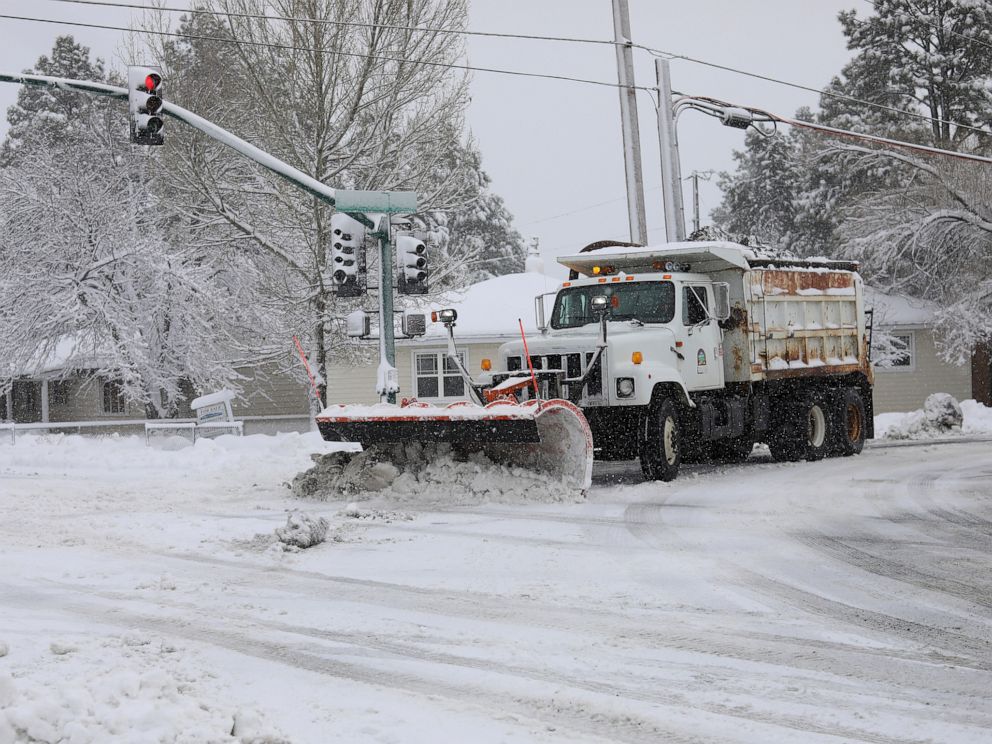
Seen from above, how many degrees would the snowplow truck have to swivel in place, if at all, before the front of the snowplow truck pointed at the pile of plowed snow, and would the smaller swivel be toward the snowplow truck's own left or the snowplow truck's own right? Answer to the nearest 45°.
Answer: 0° — it already faces it

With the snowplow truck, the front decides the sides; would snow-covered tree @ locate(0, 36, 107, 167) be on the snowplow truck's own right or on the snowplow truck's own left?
on the snowplow truck's own right

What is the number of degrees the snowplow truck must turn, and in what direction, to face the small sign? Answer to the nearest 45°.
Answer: approximately 90° to its right

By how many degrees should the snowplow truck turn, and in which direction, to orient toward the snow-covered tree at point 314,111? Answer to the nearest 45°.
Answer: approximately 90° to its right

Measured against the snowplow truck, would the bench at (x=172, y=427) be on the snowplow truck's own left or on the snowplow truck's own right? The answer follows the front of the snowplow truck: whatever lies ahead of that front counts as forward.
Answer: on the snowplow truck's own right

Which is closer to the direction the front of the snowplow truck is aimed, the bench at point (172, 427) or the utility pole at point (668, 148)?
the bench

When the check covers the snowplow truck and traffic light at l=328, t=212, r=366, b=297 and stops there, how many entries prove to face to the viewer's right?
0

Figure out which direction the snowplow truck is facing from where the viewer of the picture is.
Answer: facing the viewer and to the left of the viewer

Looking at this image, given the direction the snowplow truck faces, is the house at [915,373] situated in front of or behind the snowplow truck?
behind

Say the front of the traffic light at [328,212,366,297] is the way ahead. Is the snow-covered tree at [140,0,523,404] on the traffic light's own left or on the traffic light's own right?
on the traffic light's own right

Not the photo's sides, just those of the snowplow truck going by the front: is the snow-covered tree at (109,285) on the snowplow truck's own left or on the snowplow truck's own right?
on the snowplow truck's own right

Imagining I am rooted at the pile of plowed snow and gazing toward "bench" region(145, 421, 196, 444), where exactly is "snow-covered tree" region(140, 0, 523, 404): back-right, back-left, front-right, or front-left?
front-right

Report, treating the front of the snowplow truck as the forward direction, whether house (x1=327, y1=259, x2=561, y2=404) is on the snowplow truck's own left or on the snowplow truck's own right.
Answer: on the snowplow truck's own right

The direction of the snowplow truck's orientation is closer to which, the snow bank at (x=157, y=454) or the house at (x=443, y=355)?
the snow bank
